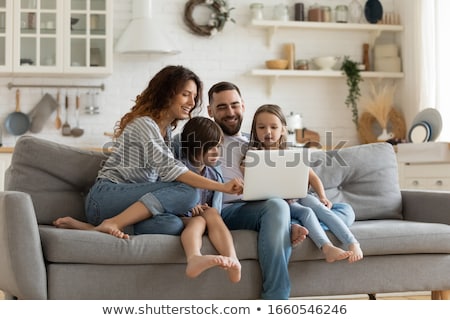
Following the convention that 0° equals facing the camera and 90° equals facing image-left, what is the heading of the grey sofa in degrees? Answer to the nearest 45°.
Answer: approximately 0°

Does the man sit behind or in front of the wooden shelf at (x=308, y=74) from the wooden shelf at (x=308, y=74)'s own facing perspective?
in front

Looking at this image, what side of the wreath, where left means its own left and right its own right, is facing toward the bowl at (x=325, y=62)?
left

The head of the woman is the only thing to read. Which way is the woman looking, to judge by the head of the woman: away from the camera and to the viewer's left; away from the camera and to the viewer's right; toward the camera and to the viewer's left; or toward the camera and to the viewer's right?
toward the camera and to the viewer's right

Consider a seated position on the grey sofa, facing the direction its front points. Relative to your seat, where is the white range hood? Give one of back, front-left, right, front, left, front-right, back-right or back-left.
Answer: back

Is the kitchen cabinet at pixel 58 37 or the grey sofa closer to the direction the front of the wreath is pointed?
the grey sofa

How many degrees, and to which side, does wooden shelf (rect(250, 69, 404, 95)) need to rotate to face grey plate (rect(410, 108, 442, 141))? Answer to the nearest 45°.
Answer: approximately 45° to its left
